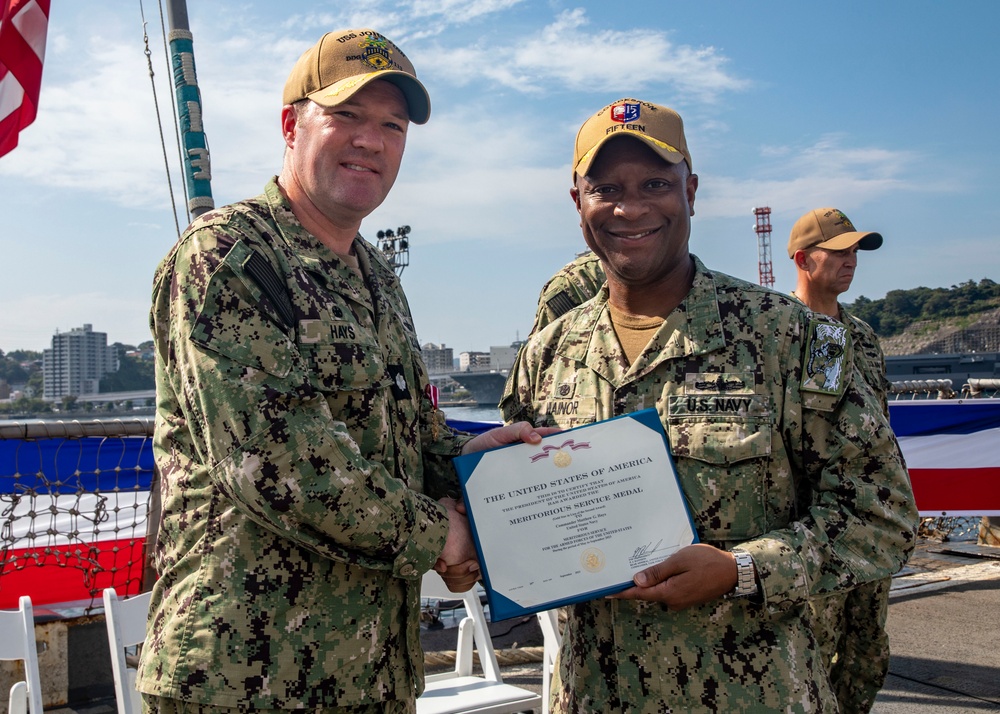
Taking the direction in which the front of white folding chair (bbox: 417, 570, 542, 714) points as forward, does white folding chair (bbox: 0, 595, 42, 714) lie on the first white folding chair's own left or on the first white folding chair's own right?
on the first white folding chair's own right

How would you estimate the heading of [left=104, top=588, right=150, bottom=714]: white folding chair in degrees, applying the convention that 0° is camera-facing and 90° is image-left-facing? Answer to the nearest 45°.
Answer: approximately 315°

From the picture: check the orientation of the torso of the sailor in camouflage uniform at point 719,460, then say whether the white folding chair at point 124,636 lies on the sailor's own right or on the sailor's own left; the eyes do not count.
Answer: on the sailor's own right

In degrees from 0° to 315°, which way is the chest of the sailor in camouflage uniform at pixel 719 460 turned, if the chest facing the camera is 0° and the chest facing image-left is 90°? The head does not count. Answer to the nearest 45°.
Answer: approximately 45°

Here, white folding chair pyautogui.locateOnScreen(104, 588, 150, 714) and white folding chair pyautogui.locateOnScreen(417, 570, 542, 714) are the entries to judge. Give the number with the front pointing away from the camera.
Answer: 0

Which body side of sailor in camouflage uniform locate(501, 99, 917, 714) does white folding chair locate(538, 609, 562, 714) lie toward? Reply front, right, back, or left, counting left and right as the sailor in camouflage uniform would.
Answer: right
